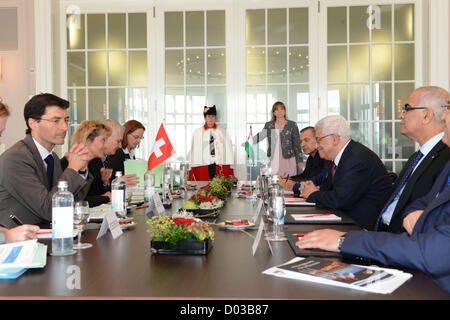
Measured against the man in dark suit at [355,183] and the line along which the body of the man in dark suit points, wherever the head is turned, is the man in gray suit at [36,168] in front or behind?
in front

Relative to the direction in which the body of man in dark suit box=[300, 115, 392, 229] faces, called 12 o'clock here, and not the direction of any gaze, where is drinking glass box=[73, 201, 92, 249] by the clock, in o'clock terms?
The drinking glass is roughly at 10 o'clock from the man in dark suit.

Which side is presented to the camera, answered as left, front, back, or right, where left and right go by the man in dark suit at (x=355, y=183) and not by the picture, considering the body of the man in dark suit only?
left

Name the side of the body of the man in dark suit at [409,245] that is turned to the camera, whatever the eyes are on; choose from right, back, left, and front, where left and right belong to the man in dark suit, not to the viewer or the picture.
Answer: left

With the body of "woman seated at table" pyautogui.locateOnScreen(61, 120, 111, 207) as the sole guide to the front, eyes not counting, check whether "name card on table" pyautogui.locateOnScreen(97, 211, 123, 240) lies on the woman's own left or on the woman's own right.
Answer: on the woman's own right

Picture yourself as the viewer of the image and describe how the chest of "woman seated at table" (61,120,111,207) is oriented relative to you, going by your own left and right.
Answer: facing to the right of the viewer

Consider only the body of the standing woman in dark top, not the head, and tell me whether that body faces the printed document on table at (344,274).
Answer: yes

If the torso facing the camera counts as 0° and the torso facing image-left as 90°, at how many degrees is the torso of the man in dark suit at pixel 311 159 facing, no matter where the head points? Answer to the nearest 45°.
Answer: approximately 45°

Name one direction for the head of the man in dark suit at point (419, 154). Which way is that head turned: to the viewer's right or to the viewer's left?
to the viewer's left

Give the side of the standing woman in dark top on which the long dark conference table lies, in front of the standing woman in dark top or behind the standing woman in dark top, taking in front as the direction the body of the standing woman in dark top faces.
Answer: in front

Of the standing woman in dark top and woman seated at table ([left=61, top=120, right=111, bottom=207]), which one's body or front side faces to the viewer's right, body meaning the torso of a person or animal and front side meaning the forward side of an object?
the woman seated at table

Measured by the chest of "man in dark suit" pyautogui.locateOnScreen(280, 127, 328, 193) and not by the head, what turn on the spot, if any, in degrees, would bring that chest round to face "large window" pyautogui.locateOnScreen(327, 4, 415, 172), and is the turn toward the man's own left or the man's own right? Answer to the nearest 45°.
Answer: approximately 180°
